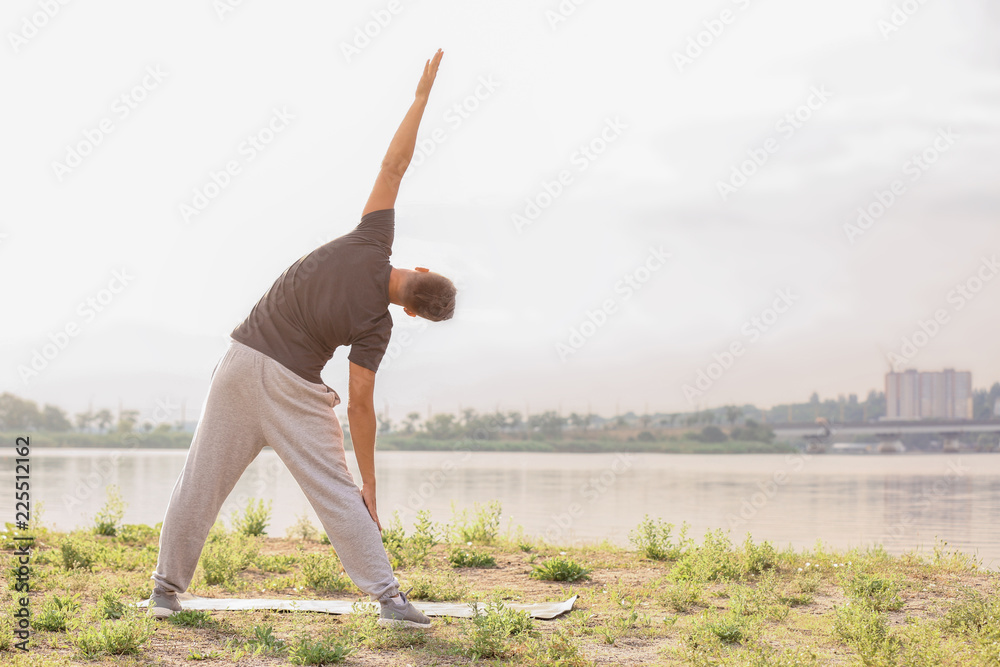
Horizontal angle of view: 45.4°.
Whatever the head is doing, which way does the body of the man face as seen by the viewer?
away from the camera

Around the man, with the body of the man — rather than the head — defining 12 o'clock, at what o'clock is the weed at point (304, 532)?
The weed is roughly at 12 o'clock from the man.

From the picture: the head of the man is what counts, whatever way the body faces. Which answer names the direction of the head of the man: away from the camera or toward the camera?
away from the camera

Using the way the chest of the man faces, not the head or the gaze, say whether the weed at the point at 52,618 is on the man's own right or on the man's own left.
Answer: on the man's own left

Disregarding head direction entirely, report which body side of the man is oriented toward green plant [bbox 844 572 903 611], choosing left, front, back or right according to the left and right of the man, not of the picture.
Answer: right

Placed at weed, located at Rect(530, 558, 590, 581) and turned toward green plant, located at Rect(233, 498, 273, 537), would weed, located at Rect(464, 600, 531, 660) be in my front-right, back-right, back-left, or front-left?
back-left

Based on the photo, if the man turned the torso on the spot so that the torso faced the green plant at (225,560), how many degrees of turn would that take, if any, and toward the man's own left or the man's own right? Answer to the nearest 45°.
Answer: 0° — they already face it

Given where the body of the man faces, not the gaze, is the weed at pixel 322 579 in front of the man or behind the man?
in front

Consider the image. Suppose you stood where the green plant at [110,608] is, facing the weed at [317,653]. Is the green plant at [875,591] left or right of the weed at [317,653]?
left
